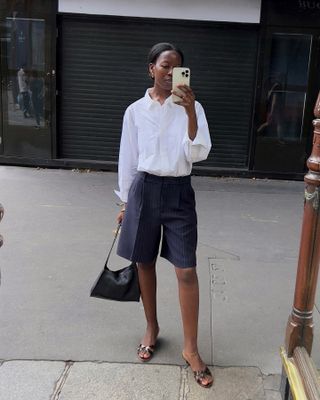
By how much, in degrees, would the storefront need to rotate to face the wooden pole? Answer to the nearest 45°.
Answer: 0° — it already faces it

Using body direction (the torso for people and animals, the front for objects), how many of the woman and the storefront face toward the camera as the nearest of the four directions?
2

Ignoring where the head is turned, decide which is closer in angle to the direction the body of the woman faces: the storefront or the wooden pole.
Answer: the wooden pole

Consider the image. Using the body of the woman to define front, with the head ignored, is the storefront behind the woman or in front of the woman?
behind

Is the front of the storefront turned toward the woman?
yes

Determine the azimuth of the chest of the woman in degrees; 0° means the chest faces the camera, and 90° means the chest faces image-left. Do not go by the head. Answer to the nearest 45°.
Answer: approximately 0°

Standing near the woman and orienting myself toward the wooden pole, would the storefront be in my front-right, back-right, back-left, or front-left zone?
back-left

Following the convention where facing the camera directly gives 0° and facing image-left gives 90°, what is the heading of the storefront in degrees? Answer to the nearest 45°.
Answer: approximately 0°

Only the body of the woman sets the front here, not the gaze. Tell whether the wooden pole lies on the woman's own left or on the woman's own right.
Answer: on the woman's own left

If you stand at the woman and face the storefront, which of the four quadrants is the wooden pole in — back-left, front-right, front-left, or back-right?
back-right
